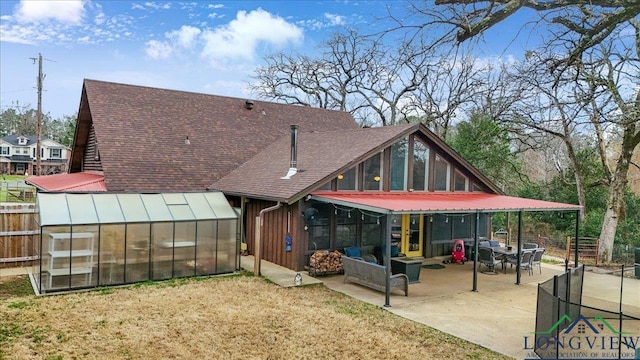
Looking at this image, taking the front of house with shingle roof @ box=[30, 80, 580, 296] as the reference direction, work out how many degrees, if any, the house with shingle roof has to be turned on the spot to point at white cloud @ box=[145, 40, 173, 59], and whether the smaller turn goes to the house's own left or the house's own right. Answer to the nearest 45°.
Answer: approximately 180°

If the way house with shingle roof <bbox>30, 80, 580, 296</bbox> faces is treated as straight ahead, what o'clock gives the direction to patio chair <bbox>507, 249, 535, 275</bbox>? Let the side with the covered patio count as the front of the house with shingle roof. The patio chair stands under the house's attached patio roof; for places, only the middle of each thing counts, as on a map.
The patio chair is roughly at 11 o'clock from the house with shingle roof.

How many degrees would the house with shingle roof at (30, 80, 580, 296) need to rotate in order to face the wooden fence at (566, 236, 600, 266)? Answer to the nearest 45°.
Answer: approximately 45° to its left

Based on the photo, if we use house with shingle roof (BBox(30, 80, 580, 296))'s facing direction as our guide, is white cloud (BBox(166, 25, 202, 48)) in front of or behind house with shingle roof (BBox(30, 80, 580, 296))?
behind

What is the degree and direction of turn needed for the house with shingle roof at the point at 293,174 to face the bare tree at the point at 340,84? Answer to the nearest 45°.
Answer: approximately 135° to its left

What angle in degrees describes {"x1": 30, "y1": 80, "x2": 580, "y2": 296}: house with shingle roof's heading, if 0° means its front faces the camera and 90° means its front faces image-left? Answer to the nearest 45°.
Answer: approximately 315°

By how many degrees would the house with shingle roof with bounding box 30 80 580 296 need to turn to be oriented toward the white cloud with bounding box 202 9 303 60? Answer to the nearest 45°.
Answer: approximately 135° to its left

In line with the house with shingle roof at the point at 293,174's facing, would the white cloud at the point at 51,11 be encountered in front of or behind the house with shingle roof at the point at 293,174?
behind
